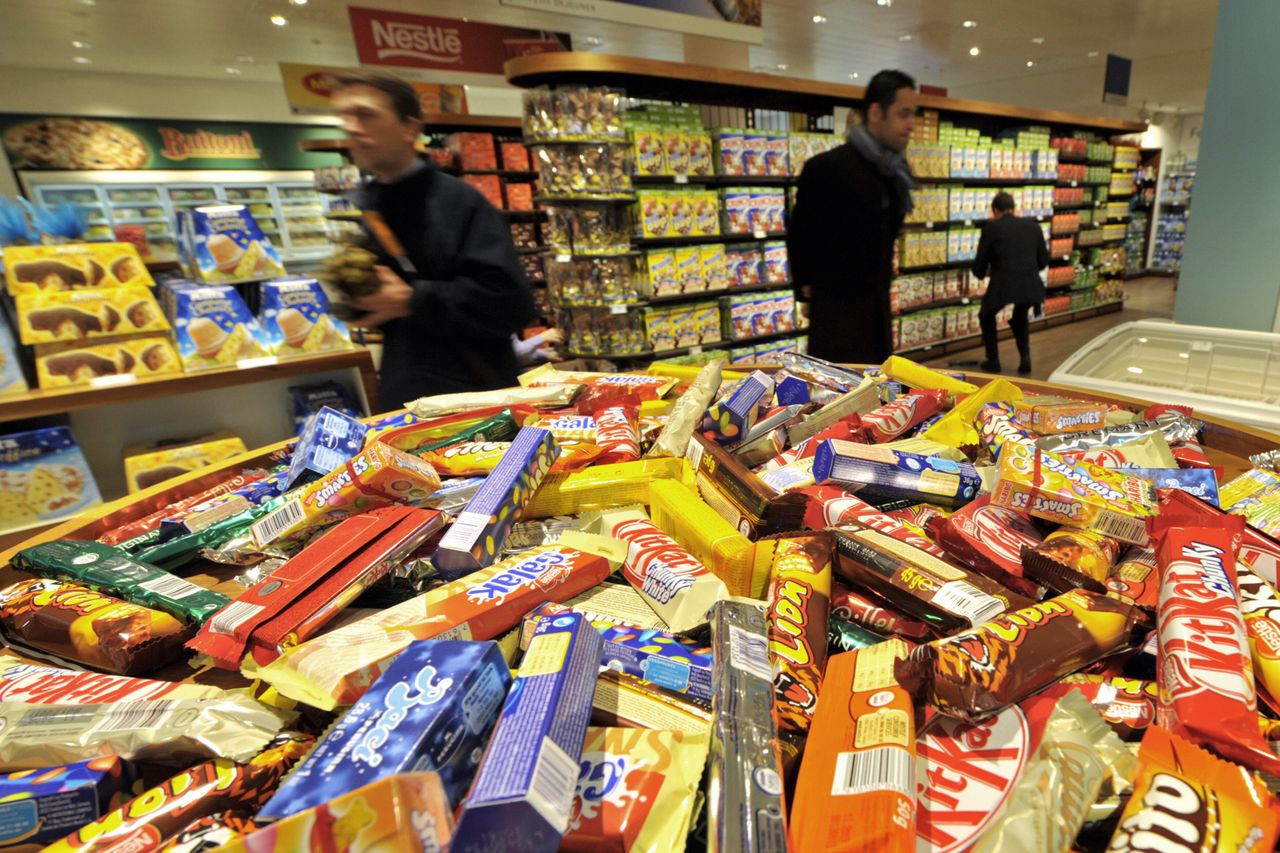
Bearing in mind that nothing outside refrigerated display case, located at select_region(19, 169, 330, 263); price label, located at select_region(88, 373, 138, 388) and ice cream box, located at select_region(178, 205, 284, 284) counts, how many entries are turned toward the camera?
3

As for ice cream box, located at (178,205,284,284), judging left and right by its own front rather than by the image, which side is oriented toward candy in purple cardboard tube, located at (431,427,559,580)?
front

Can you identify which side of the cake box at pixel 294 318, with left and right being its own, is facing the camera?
front

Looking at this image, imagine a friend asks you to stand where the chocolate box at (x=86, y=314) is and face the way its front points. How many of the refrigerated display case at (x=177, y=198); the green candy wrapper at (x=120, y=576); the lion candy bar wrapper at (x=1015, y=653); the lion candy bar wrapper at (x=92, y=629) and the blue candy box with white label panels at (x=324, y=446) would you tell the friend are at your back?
1

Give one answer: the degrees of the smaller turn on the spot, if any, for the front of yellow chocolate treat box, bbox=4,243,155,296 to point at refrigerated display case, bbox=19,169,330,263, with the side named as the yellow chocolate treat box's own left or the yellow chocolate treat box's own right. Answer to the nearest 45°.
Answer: approximately 180°

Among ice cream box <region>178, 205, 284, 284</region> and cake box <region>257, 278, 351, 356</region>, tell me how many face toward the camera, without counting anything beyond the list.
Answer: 2

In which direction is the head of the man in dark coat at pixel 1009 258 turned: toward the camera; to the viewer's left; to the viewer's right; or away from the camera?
away from the camera

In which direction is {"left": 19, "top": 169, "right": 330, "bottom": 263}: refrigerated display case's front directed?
toward the camera

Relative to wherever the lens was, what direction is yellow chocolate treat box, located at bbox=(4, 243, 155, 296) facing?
facing the viewer

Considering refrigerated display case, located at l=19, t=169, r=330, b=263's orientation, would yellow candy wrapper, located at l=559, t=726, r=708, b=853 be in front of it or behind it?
in front

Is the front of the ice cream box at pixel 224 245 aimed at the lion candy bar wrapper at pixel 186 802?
yes

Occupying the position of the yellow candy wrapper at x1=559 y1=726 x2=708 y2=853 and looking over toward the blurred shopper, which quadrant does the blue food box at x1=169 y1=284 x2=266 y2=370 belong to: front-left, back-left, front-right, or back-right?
front-left

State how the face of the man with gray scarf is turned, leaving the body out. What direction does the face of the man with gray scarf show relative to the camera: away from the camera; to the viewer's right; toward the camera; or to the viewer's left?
to the viewer's right

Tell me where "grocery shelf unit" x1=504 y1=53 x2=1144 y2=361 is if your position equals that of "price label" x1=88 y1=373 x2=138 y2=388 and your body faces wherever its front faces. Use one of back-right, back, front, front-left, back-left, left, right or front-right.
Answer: left

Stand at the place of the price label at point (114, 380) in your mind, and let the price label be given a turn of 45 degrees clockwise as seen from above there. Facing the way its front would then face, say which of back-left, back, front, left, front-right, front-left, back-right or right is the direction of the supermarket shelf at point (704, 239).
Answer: back-left

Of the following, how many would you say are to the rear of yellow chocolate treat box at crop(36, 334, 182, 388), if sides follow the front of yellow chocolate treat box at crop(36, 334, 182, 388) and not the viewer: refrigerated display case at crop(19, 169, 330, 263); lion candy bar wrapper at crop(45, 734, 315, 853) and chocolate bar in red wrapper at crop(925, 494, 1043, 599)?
1

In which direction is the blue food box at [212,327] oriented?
toward the camera
